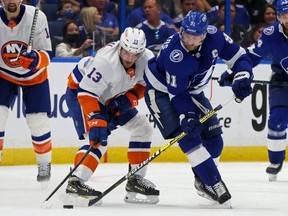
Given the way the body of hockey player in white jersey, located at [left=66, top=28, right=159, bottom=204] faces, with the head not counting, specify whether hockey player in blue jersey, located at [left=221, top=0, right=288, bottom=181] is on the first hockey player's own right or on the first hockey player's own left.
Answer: on the first hockey player's own left

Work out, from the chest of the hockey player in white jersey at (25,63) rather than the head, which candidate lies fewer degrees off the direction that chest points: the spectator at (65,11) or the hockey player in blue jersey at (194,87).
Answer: the hockey player in blue jersey

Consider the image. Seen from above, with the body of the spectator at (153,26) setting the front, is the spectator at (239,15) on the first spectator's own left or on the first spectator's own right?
on the first spectator's own left

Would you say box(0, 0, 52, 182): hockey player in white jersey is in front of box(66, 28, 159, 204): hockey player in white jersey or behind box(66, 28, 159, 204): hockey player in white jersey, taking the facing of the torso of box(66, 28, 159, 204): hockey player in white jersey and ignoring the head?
behind

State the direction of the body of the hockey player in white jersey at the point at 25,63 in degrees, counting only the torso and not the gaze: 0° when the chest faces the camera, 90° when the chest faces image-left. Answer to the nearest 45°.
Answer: approximately 0°

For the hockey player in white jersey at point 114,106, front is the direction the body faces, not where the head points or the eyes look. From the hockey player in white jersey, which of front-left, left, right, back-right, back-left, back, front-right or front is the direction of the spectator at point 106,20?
back-left

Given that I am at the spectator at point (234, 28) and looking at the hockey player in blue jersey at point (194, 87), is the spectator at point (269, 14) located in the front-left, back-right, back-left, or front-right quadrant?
back-left

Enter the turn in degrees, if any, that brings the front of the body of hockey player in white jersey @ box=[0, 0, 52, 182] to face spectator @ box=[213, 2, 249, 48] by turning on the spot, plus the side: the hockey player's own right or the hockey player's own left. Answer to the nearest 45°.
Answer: approximately 135° to the hockey player's own left

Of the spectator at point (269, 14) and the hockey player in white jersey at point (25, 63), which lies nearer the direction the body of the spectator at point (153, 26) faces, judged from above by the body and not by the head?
the hockey player in white jersey
